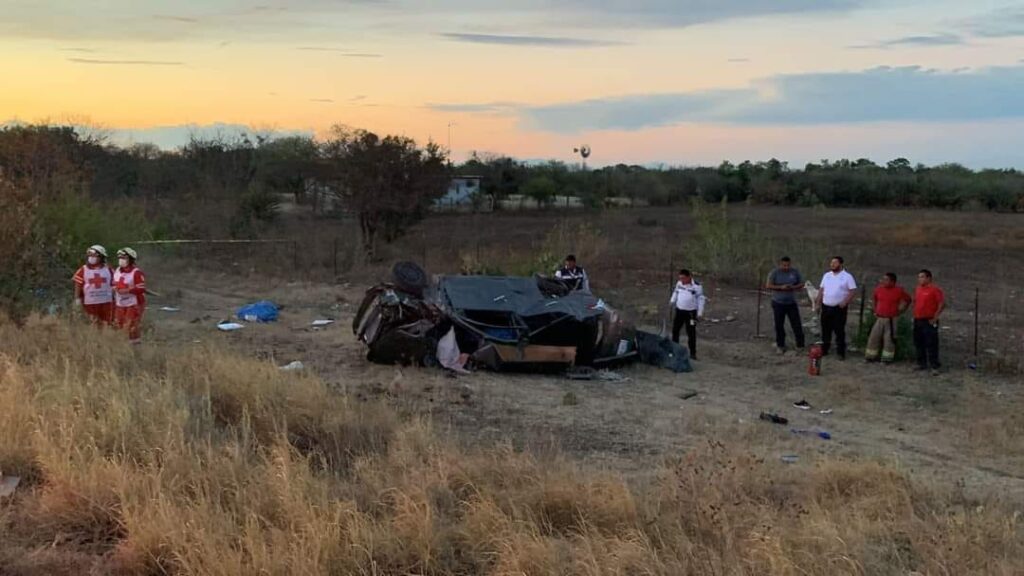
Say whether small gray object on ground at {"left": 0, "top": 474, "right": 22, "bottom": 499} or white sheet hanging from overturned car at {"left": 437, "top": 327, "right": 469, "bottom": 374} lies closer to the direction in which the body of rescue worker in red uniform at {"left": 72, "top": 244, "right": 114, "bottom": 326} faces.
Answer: the small gray object on ground

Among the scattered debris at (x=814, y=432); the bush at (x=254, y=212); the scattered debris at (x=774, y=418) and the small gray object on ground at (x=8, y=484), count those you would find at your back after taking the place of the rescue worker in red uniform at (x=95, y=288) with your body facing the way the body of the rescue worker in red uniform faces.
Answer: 1

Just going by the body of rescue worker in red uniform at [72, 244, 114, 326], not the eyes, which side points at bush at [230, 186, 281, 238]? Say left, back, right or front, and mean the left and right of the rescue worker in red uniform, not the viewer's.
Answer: back

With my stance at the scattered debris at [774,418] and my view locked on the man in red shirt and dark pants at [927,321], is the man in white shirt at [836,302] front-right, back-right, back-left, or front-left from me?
front-left

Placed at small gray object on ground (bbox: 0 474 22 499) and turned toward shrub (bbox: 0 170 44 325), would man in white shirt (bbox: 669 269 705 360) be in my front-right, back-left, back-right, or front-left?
front-right

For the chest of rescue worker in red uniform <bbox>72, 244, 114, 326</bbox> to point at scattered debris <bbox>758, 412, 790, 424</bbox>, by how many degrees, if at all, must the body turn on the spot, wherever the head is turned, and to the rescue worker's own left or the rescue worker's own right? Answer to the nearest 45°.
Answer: approximately 45° to the rescue worker's own left

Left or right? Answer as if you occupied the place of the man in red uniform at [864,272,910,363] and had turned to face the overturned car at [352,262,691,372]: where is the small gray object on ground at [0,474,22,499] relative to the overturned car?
left

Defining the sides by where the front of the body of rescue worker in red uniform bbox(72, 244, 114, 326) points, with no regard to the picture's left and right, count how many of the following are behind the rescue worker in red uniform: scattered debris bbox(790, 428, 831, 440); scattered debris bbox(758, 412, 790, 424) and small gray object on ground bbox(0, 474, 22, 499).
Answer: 0

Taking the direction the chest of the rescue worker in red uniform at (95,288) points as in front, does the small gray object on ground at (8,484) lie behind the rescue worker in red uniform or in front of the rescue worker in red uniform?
in front

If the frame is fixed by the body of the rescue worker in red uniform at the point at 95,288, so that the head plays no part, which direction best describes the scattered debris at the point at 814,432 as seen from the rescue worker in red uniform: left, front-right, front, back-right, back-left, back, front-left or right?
front-left

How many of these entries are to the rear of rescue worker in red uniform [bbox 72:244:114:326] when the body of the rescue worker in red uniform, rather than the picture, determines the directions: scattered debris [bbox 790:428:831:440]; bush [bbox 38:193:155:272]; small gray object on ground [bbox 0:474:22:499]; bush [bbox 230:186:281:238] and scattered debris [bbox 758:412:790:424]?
2

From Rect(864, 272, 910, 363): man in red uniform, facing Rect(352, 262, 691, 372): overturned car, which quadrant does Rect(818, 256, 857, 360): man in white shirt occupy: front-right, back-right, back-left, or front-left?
front-right

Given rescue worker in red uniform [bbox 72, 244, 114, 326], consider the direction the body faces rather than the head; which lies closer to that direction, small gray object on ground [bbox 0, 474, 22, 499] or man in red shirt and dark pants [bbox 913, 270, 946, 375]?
the small gray object on ground

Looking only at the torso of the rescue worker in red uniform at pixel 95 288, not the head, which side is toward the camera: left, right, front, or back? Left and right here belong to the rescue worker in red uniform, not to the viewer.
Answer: front
